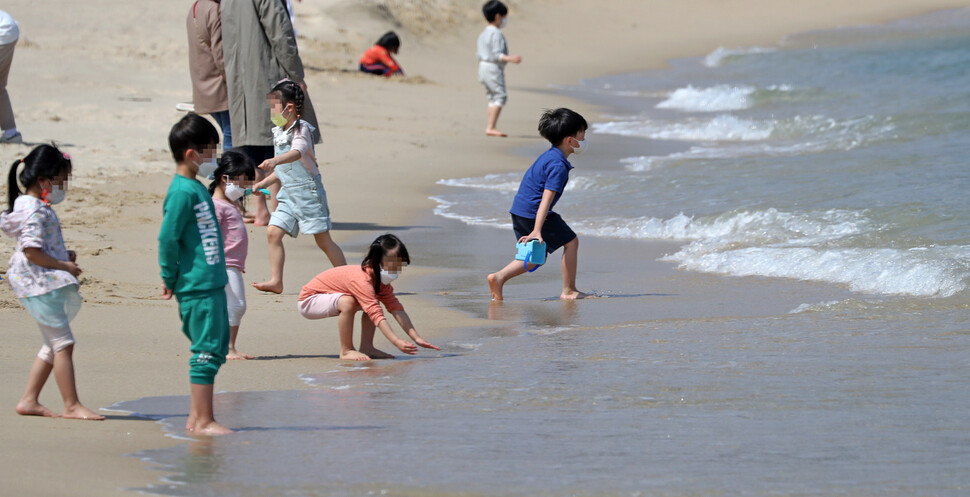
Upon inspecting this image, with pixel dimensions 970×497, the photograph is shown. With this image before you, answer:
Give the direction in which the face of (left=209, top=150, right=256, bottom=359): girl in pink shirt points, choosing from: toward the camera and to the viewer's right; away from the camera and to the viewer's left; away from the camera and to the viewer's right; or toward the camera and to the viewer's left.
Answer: toward the camera and to the viewer's right

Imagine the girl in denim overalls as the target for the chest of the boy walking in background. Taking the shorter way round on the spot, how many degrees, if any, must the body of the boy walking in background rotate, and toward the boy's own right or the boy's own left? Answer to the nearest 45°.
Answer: approximately 90° to the boy's own right

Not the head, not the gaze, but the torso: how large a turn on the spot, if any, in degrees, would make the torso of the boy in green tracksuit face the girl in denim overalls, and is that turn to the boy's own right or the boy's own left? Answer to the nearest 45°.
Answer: approximately 90° to the boy's own left

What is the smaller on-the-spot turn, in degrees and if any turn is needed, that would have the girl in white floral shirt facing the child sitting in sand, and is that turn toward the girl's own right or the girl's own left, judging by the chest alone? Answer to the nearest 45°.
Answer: approximately 90° to the girl's own left

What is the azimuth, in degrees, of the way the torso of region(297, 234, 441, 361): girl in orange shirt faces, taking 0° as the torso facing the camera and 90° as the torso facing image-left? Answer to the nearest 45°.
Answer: approximately 270°

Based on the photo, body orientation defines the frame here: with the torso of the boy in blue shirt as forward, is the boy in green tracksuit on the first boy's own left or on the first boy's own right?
on the first boy's own right

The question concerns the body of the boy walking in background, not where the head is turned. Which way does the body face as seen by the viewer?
to the viewer's right

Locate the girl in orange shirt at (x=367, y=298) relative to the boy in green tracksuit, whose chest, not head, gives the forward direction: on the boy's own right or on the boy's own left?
on the boy's own left

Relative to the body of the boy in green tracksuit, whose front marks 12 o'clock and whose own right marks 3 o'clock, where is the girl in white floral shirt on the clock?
The girl in white floral shirt is roughly at 7 o'clock from the boy in green tracksuit.

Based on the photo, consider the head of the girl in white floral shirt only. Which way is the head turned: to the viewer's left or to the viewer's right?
to the viewer's right

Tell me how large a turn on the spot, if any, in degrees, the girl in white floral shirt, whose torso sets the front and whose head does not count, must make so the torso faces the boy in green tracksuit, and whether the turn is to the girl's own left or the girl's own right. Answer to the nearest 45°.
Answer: approximately 45° to the girl's own right

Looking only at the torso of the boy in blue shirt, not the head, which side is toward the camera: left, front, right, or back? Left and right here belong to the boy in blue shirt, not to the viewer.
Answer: right

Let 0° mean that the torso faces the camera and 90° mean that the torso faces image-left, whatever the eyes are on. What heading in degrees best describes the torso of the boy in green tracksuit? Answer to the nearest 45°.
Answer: approximately 270°

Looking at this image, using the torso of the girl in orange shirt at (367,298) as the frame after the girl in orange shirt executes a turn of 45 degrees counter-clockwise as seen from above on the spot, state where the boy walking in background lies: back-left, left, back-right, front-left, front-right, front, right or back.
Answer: front-left
